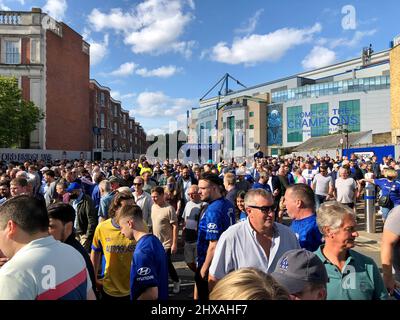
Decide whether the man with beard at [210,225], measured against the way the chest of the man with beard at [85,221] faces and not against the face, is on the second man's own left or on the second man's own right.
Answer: on the second man's own left

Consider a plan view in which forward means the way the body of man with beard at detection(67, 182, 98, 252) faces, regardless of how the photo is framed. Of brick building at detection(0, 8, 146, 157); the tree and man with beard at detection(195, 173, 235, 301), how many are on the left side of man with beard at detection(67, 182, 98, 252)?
1

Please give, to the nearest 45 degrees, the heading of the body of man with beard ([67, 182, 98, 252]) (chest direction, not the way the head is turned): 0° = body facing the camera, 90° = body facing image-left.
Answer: approximately 45°

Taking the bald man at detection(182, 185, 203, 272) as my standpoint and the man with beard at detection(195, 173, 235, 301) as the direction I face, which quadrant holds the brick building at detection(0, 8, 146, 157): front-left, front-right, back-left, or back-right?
back-right

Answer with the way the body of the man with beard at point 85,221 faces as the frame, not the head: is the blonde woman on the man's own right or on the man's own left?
on the man's own left

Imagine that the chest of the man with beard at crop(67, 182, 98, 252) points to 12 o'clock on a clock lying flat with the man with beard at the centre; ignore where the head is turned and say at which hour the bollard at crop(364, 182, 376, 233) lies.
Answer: The bollard is roughly at 7 o'clock from the man with beard.

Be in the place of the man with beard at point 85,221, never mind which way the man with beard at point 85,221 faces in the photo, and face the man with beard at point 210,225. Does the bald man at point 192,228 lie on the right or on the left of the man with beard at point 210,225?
left

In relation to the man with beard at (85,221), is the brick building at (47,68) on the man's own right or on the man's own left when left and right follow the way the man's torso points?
on the man's own right

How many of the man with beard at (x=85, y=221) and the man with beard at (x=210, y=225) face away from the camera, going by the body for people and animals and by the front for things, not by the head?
0

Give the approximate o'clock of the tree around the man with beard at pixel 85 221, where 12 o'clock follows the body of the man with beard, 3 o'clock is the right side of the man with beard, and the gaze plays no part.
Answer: The tree is roughly at 4 o'clock from the man with beard.
